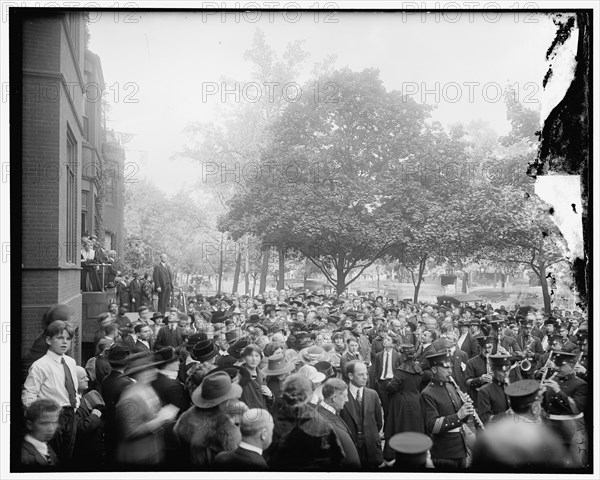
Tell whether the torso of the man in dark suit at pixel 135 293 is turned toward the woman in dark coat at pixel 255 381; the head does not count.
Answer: yes

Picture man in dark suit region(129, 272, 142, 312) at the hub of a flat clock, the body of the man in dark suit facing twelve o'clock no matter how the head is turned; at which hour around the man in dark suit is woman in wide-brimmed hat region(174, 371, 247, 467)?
The woman in wide-brimmed hat is roughly at 1 o'clock from the man in dark suit.

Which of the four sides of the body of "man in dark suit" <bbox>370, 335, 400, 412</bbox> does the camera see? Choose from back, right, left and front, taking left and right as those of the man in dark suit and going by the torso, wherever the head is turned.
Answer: front

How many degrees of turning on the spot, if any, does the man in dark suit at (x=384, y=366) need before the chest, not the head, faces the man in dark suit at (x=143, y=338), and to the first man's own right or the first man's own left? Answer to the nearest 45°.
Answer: approximately 90° to the first man's own right

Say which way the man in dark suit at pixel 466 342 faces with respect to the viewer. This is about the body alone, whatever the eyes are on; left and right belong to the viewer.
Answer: facing the viewer and to the left of the viewer

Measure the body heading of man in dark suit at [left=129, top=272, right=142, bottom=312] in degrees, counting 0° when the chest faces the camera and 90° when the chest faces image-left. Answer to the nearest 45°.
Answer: approximately 315°

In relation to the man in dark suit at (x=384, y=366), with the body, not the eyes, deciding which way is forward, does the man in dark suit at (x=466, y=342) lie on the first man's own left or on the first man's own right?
on the first man's own left

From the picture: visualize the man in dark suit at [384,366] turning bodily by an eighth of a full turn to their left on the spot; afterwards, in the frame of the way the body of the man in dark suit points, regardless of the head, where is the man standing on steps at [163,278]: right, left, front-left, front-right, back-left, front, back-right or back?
back-right
